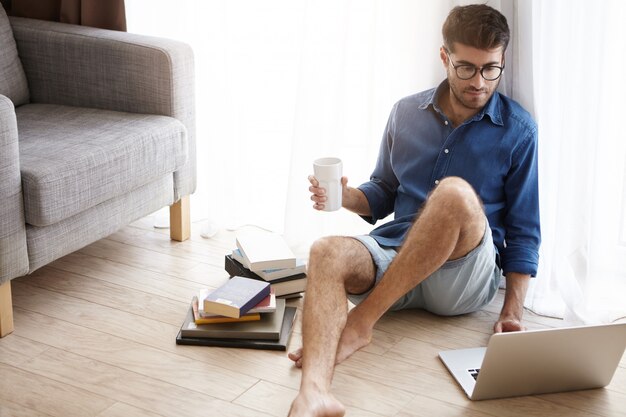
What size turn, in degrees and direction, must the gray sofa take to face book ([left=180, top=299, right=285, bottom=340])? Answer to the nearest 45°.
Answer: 0° — it already faces it

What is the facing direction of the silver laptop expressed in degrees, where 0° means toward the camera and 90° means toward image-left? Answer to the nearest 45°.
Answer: approximately 135°

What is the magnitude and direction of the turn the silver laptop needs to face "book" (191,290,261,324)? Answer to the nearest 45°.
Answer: approximately 45° to its left

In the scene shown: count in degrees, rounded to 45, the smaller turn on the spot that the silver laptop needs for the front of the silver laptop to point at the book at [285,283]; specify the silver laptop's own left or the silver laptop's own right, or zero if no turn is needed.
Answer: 0° — it already faces it

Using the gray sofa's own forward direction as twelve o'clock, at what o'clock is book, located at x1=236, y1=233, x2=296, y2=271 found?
The book is roughly at 12 o'clock from the gray sofa.

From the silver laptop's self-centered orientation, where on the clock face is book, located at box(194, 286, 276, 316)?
The book is roughly at 11 o'clock from the silver laptop.
